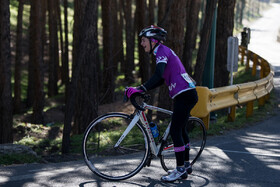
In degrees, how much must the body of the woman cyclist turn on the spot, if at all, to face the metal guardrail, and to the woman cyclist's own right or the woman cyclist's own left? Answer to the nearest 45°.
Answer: approximately 90° to the woman cyclist's own right

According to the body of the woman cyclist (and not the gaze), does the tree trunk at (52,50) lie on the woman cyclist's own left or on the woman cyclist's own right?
on the woman cyclist's own right

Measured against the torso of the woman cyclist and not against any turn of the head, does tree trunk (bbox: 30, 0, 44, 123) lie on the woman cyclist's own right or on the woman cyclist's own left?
on the woman cyclist's own right

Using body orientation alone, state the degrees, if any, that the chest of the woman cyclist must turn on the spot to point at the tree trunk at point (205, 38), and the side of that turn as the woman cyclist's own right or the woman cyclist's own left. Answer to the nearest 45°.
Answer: approximately 90° to the woman cyclist's own right

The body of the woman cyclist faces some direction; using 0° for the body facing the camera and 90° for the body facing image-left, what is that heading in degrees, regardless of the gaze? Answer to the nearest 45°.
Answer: approximately 90°

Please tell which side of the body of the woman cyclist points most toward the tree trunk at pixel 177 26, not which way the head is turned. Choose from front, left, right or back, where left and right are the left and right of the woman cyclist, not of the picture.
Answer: right

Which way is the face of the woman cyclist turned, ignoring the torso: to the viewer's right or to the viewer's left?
to the viewer's left

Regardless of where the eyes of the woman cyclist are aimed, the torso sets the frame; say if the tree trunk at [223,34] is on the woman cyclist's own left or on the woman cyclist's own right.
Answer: on the woman cyclist's own right
